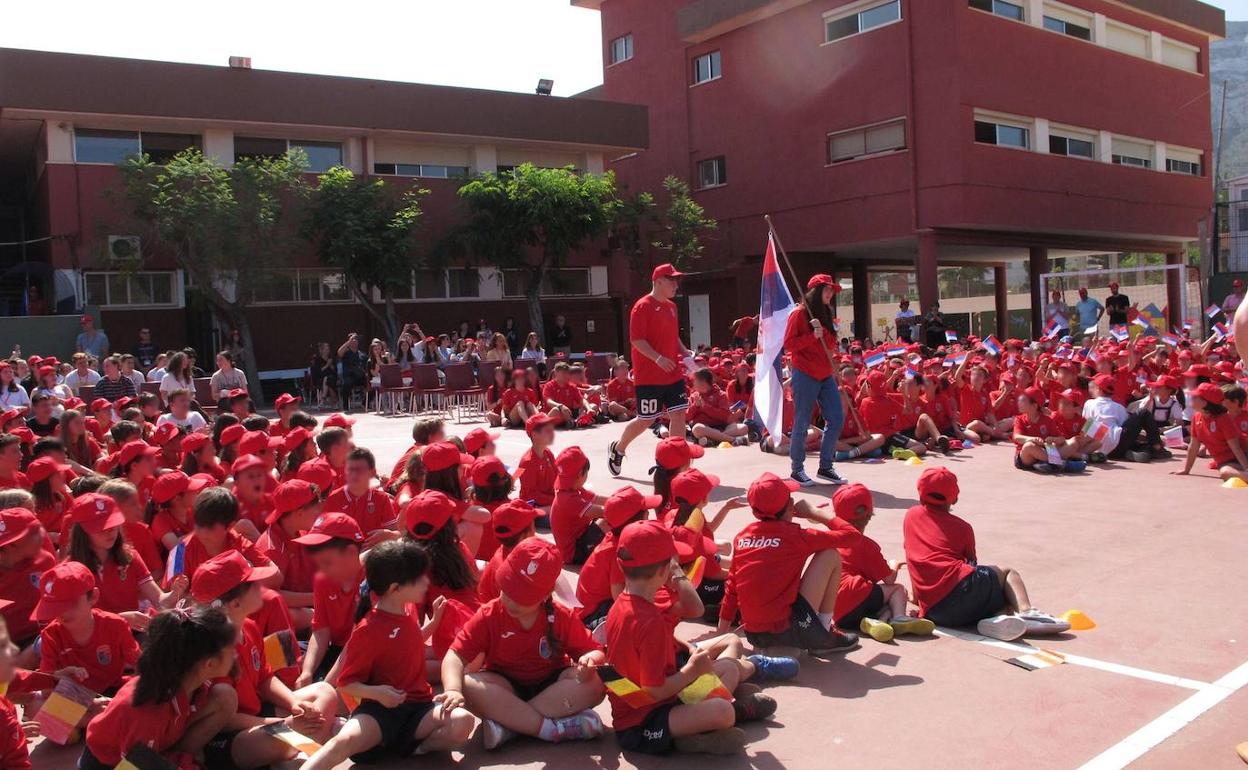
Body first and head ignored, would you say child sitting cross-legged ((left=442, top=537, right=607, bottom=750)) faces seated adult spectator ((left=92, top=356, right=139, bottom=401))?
no

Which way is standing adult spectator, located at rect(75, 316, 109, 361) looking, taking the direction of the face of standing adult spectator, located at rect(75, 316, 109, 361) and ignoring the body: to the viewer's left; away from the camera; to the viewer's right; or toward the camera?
toward the camera
